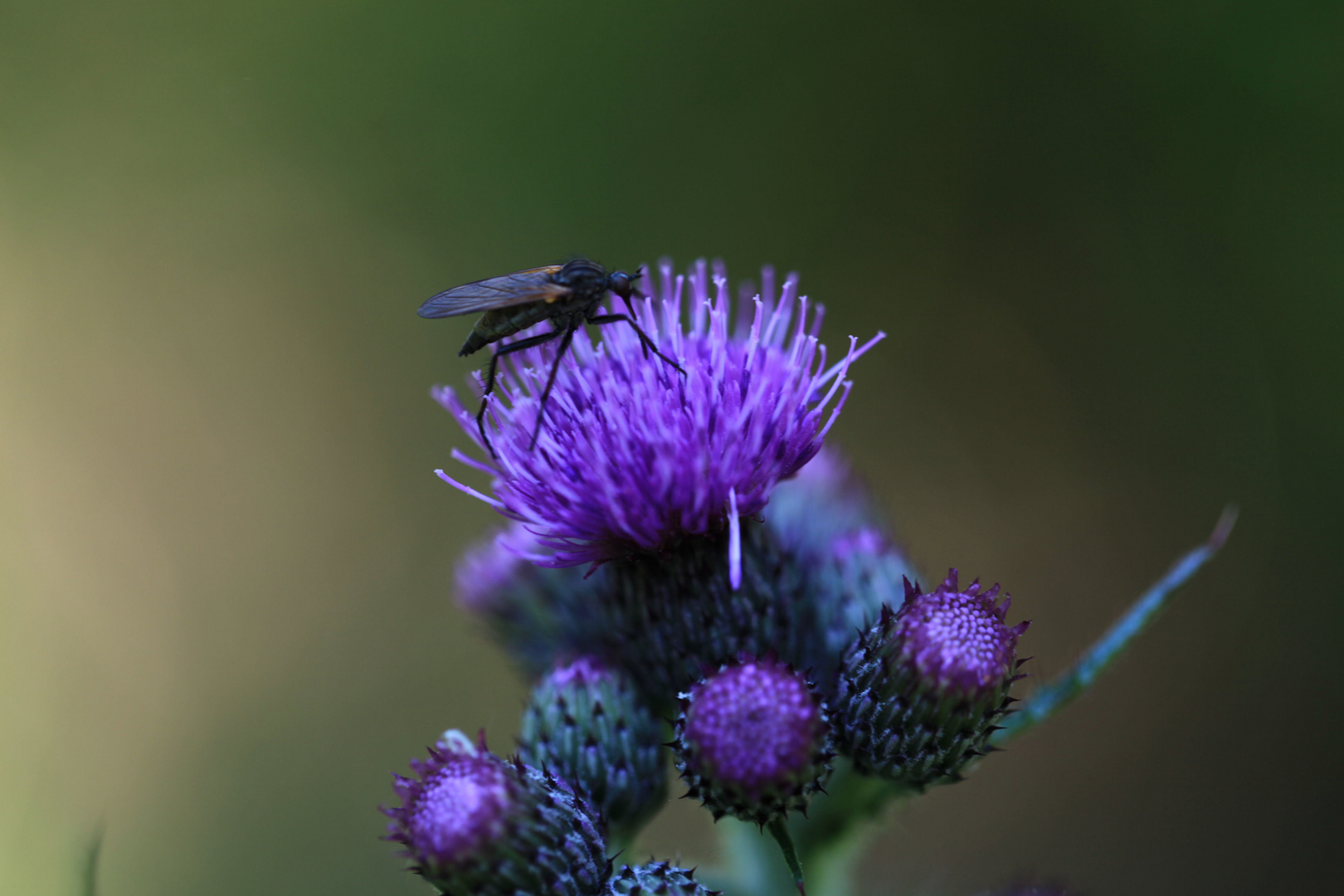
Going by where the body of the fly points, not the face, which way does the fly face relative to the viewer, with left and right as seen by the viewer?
facing to the right of the viewer
